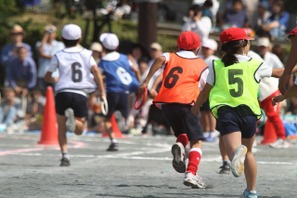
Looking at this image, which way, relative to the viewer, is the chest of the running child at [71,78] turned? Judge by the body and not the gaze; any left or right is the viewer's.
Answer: facing away from the viewer

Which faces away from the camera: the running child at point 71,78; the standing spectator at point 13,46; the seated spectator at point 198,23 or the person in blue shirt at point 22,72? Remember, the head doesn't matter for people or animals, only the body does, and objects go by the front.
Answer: the running child

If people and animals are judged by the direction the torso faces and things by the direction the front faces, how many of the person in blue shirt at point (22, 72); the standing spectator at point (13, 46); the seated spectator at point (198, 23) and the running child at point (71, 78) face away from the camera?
1

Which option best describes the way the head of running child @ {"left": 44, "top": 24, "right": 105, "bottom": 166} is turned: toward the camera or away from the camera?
away from the camera

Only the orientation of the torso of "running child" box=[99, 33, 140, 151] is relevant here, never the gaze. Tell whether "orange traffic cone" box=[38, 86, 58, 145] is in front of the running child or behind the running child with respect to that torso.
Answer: in front

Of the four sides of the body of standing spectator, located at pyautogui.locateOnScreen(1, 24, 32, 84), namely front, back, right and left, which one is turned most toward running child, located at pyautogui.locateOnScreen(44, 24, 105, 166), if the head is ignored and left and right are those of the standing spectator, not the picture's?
front

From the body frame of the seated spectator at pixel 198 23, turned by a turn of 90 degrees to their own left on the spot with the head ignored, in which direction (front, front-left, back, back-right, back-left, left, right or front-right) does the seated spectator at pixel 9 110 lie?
back-right

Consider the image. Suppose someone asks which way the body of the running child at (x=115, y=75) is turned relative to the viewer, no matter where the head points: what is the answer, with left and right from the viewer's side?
facing away from the viewer and to the left of the viewer

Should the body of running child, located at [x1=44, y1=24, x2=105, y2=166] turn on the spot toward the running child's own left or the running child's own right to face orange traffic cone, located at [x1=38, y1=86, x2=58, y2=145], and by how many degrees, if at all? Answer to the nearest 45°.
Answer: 0° — they already face it

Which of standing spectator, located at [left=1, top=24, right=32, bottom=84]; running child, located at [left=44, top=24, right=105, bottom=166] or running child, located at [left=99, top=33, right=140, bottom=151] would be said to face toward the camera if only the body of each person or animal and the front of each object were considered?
the standing spectator

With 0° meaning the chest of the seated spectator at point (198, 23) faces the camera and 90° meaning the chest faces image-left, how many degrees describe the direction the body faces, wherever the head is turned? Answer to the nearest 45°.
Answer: approximately 45°

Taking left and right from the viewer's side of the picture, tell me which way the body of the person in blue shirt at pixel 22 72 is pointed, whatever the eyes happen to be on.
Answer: facing the viewer
